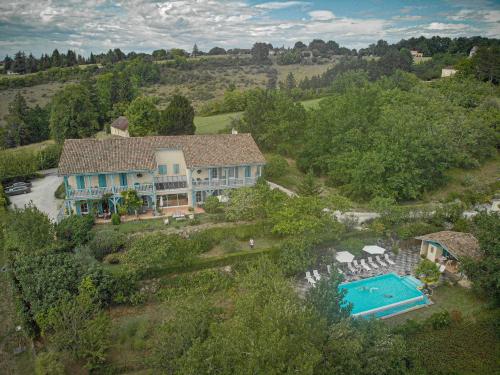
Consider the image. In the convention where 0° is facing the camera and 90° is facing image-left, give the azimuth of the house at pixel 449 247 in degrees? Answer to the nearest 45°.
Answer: approximately 45°

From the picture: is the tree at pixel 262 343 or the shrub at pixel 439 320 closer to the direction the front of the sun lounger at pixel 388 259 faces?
the shrub

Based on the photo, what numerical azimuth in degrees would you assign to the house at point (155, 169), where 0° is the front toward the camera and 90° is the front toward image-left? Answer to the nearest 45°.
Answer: approximately 0°

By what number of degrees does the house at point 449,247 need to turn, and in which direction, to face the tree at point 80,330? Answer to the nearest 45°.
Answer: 0° — it already faces it

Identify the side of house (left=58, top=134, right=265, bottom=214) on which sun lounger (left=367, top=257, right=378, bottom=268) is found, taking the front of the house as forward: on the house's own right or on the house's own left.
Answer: on the house's own left

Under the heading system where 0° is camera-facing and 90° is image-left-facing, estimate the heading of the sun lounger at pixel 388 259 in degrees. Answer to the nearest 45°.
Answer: approximately 315°

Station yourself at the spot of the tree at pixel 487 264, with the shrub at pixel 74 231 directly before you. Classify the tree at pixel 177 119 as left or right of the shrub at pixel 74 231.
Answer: right

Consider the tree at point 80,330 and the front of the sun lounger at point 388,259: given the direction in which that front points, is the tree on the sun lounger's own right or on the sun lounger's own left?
on the sun lounger's own right

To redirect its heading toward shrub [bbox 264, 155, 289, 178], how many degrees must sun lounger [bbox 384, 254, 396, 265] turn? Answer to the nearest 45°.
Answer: approximately 180°

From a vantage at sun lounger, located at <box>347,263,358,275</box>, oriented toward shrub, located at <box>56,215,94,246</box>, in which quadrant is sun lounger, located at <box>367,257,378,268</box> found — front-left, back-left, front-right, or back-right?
back-right
